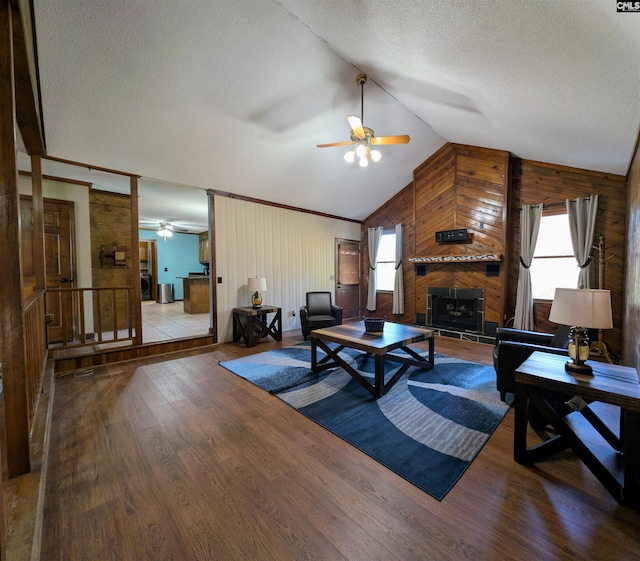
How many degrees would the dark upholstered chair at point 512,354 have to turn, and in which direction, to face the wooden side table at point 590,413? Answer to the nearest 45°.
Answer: approximately 135° to its left

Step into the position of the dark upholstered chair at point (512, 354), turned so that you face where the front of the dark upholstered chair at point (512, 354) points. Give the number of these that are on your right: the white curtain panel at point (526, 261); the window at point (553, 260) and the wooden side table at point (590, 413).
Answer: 2

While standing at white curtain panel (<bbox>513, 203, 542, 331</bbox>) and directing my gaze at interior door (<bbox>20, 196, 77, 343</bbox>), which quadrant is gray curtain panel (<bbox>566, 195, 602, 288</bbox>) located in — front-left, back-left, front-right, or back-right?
back-left

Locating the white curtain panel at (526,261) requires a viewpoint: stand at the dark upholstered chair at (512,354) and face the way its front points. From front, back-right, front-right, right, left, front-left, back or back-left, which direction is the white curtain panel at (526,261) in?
right

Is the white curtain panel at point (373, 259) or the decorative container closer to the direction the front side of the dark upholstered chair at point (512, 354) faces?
the decorative container

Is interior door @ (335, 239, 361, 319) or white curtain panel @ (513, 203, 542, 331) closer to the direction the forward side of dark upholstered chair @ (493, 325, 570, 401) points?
the interior door

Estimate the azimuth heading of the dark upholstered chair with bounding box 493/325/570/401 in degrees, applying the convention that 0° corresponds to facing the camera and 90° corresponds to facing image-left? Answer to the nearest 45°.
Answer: approximately 90°

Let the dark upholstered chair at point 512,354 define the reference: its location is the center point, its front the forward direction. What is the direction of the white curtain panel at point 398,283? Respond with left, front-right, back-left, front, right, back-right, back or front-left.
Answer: front-right

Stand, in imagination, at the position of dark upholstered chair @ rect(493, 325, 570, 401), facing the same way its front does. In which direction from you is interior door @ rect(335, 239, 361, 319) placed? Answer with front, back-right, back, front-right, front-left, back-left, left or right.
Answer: front-right

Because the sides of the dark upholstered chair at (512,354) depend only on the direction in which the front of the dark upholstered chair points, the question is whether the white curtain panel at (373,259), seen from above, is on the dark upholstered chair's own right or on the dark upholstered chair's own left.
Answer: on the dark upholstered chair's own right

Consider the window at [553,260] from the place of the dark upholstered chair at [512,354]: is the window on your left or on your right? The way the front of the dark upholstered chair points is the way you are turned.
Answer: on your right

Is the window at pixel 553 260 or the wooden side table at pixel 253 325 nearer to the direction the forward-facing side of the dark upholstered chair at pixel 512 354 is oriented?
the wooden side table
